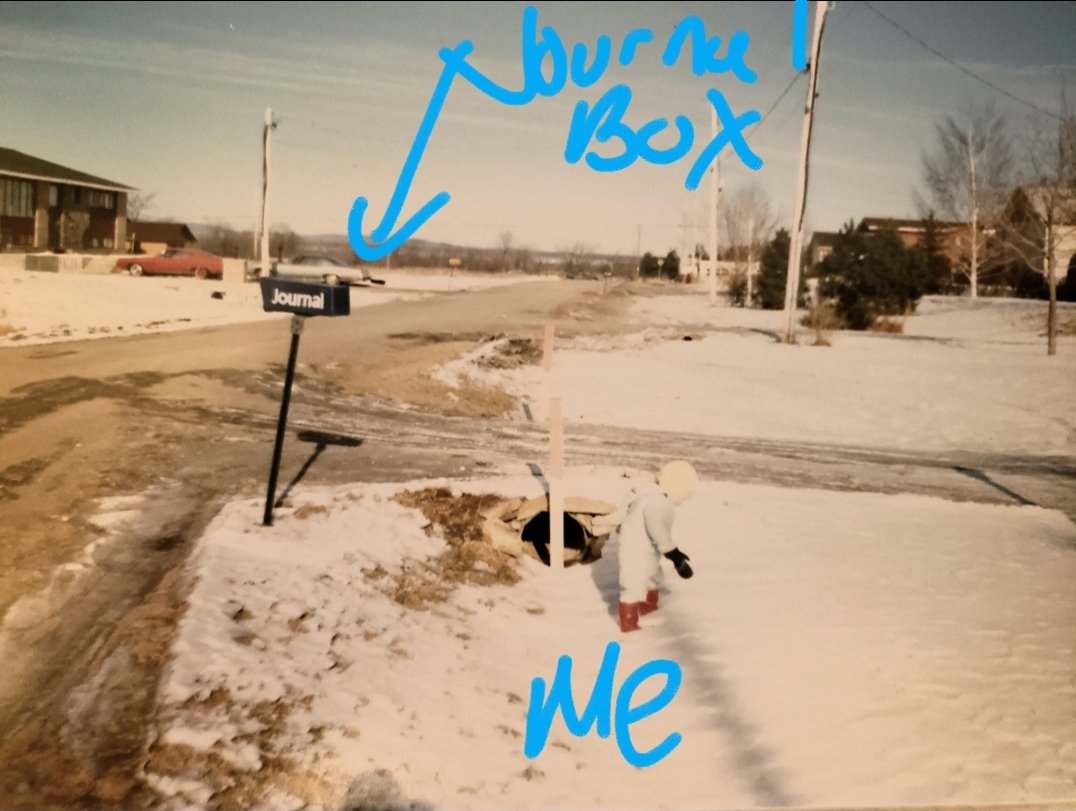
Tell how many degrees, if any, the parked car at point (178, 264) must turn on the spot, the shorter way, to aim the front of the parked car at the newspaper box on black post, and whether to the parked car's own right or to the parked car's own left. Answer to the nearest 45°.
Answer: approximately 90° to the parked car's own left

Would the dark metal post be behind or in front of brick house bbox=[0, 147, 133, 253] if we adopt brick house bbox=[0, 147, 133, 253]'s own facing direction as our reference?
in front

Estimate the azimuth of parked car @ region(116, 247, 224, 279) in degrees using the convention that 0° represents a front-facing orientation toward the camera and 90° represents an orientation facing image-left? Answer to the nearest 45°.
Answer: approximately 90°

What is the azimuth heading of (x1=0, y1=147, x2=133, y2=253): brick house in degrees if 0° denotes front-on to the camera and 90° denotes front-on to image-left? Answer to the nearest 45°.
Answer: approximately 315°

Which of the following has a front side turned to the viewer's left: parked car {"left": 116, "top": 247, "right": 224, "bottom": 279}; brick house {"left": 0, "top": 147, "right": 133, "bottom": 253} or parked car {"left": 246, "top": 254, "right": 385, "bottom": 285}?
parked car {"left": 116, "top": 247, "right": 224, "bottom": 279}

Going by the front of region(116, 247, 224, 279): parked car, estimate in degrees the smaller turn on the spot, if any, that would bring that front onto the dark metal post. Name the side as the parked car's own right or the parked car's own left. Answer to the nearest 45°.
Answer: approximately 90° to the parked car's own left

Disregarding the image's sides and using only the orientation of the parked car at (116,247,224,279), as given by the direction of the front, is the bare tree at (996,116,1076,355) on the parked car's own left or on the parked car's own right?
on the parked car's own left

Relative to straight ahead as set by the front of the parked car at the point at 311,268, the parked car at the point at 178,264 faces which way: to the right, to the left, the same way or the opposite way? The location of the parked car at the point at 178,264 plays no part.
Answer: the opposite way

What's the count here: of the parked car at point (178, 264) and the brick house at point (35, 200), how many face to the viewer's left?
1
